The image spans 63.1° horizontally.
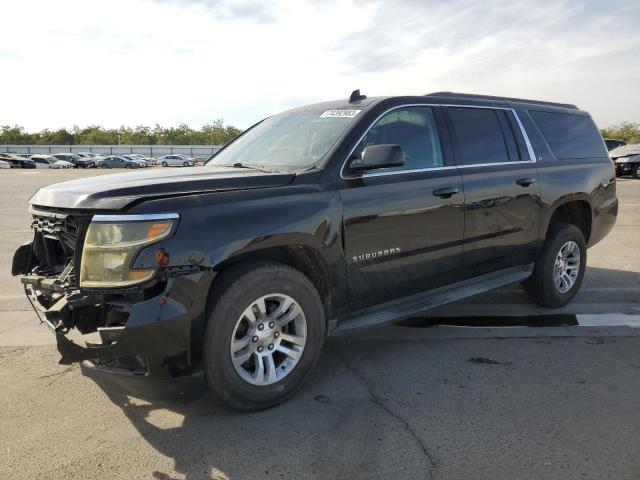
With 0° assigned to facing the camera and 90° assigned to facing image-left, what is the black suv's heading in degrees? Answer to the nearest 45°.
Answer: approximately 45°

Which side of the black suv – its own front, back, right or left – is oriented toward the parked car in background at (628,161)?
back
